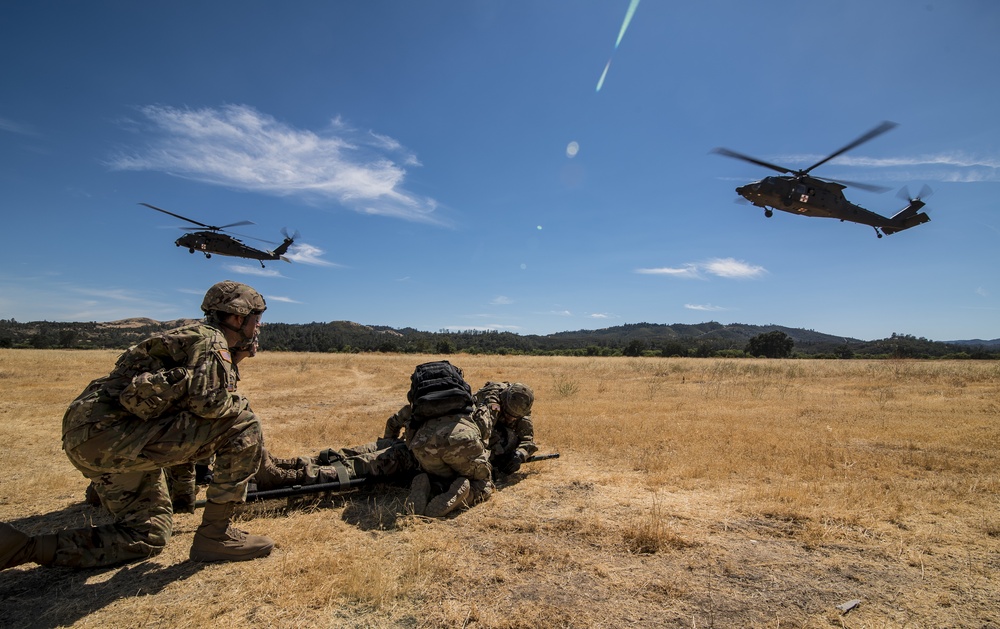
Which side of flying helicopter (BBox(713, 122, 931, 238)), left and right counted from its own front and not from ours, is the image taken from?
left

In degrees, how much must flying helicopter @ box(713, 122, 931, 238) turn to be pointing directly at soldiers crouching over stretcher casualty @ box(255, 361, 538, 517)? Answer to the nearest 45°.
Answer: approximately 90° to its left

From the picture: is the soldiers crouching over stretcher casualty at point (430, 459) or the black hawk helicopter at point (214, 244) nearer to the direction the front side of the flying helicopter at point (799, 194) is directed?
the black hawk helicopter

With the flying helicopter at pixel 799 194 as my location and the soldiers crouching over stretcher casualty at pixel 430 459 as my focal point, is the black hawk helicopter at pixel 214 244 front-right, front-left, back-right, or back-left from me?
front-right

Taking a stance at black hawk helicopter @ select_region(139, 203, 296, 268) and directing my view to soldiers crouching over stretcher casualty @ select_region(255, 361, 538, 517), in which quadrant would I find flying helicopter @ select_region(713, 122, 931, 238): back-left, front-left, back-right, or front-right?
front-left

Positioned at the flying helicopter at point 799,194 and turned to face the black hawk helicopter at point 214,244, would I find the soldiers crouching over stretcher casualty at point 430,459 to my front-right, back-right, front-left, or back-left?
front-left

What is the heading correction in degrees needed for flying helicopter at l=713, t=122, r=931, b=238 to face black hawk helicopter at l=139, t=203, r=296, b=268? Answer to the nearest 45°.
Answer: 0° — it already faces it
